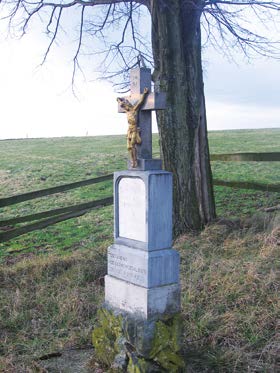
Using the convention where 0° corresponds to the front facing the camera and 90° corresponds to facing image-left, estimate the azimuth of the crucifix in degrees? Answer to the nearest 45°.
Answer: approximately 45°

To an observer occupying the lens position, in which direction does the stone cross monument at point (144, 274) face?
facing the viewer and to the left of the viewer
